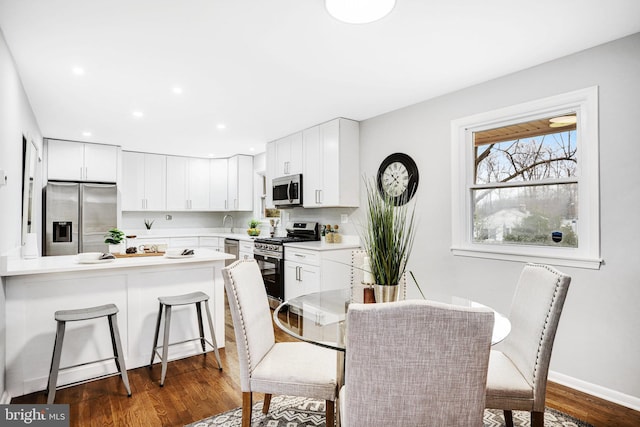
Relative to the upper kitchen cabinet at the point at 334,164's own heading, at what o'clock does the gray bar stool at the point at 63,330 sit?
The gray bar stool is roughly at 12 o'clock from the upper kitchen cabinet.

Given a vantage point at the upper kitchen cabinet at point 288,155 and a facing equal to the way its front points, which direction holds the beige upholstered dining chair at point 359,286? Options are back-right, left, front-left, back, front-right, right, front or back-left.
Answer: front-left

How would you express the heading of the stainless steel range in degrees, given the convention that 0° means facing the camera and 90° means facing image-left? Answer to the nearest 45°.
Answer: approximately 45°

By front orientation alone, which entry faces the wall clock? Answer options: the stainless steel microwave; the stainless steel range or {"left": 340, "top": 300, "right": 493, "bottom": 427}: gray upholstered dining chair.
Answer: the gray upholstered dining chair

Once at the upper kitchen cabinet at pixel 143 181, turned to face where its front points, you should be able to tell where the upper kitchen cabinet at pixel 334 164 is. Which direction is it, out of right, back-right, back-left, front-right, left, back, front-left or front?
front-left

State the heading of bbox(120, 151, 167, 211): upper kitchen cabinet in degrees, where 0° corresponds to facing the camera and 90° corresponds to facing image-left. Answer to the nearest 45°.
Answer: approximately 0°

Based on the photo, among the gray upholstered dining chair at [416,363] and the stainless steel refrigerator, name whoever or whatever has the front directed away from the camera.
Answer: the gray upholstered dining chair

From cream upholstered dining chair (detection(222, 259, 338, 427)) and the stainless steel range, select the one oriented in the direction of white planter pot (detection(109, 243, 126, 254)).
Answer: the stainless steel range

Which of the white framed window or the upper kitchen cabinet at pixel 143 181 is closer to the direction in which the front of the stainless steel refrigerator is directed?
the white framed window

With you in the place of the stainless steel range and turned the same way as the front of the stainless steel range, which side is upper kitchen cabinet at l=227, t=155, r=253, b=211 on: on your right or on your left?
on your right

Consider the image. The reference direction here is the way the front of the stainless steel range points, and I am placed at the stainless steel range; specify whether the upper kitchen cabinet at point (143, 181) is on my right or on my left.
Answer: on my right
